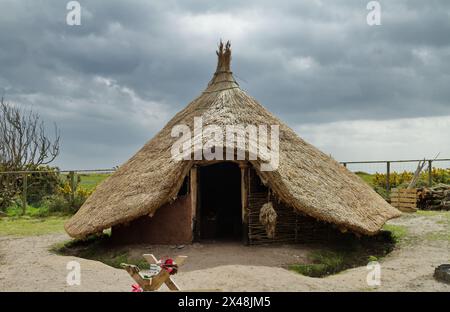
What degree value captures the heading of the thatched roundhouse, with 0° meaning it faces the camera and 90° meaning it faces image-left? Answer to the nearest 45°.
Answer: approximately 0°
